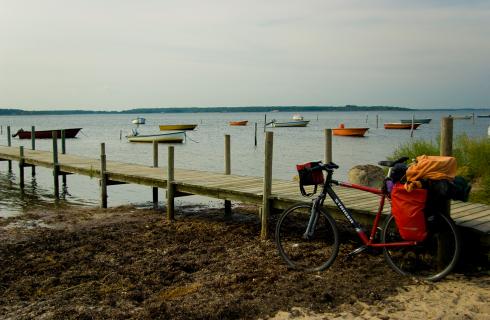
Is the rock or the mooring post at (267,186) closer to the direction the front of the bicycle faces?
the mooring post

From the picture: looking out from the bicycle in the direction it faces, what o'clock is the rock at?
The rock is roughly at 3 o'clock from the bicycle.

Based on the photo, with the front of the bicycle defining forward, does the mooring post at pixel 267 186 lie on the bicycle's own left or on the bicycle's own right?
on the bicycle's own right

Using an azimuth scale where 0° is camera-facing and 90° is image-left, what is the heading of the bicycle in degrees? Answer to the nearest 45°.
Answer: approximately 90°

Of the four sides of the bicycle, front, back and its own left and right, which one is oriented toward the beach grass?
right
